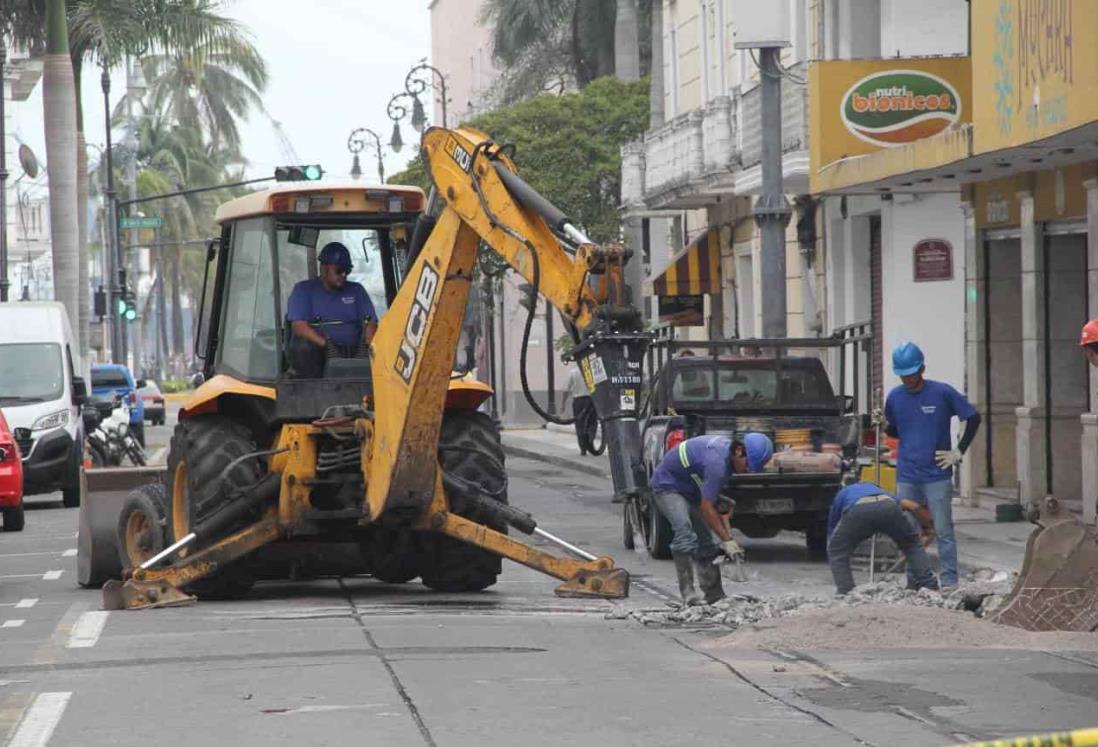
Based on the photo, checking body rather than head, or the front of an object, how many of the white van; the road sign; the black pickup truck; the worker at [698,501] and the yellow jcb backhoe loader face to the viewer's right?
1

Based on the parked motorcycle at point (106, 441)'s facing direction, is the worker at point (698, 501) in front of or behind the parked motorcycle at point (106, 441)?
in front

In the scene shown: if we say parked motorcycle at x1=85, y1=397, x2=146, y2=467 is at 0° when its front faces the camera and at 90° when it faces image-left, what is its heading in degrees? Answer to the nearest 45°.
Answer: approximately 315°

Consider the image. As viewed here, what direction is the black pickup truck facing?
away from the camera

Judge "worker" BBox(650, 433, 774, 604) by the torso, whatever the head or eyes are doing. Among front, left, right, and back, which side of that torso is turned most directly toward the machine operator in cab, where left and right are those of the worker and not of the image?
back

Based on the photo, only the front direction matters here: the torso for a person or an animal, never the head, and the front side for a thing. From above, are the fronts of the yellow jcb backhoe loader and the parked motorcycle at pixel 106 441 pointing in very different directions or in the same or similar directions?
very different directions

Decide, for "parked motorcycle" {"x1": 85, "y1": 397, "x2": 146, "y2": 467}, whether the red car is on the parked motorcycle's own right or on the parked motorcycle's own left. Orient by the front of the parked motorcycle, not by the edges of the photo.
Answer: on the parked motorcycle's own right

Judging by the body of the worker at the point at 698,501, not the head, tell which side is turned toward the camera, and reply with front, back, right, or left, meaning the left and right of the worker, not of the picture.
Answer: right

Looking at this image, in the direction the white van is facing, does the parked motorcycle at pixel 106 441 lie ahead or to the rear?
to the rear

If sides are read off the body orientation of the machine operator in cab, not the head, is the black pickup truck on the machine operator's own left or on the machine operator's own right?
on the machine operator's own left

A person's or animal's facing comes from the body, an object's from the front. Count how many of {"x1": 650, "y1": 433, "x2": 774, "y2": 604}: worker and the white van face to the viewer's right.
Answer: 1
